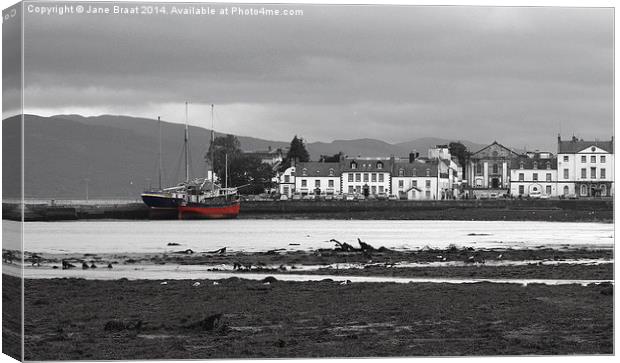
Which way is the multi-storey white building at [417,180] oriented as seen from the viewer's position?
toward the camera

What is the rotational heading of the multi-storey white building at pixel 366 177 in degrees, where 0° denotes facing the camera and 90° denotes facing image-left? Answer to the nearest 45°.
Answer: approximately 0°

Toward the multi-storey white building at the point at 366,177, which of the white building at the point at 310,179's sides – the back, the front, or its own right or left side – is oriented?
left

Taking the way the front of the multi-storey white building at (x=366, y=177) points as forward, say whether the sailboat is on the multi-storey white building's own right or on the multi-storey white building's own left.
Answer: on the multi-storey white building's own right

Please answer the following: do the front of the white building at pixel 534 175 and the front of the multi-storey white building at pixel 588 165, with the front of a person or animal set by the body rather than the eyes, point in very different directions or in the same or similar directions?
same or similar directions

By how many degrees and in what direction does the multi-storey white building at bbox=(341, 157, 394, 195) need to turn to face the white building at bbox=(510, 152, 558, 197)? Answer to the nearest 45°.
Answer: approximately 90° to its left

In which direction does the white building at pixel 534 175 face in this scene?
toward the camera

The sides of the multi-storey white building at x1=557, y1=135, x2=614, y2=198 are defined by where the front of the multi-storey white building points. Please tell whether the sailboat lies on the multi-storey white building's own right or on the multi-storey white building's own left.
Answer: on the multi-storey white building's own right

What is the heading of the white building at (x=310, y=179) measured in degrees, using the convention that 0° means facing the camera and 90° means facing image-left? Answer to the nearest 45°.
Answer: approximately 0°

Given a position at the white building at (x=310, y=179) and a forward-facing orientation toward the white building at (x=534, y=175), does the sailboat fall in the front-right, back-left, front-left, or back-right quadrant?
back-right

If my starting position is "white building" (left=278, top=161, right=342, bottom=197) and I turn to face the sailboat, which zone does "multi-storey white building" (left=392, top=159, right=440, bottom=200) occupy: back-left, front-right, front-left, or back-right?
back-left

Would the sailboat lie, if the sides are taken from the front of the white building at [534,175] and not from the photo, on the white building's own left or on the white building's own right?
on the white building's own right

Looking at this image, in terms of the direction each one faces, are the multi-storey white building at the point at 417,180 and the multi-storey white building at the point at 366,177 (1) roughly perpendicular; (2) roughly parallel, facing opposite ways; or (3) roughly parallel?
roughly parallel
